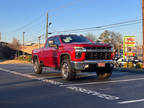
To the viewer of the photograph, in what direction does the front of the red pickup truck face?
facing the viewer and to the right of the viewer
